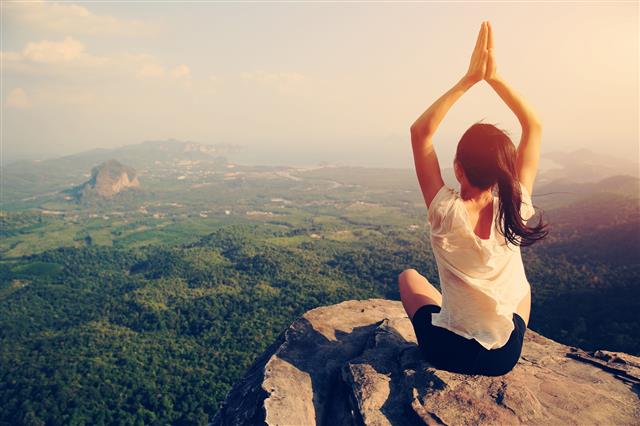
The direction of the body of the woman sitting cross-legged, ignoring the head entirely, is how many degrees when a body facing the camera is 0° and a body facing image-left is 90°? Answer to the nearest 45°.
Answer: approximately 135°
